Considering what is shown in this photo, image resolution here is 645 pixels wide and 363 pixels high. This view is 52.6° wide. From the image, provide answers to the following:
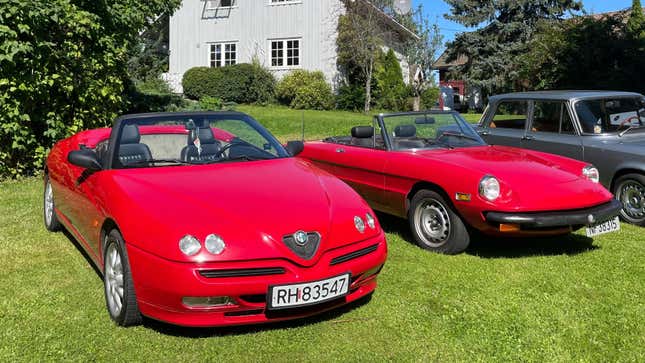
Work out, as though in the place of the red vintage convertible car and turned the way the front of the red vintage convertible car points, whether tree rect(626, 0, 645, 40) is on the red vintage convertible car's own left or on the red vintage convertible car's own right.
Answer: on the red vintage convertible car's own left

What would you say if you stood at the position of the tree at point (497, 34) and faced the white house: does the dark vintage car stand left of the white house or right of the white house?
left

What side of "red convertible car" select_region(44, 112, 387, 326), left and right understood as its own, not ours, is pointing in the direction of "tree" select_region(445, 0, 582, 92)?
left

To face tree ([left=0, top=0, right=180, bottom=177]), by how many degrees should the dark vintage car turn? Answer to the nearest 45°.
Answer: approximately 135° to its right

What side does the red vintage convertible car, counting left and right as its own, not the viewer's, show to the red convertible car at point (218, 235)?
right

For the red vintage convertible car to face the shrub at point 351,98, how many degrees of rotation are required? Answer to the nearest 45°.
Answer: approximately 135° to its left

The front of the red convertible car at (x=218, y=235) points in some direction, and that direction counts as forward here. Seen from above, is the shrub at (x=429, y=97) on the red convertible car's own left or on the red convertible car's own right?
on the red convertible car's own left

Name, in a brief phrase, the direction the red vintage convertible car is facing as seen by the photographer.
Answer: facing the viewer and to the right of the viewer

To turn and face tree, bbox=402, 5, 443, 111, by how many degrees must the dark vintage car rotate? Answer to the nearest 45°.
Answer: approximately 135° to its left

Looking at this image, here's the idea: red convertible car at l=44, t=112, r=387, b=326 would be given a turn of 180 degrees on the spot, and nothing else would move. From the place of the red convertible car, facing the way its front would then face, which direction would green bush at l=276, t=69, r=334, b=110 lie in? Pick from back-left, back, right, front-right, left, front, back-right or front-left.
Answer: front-right

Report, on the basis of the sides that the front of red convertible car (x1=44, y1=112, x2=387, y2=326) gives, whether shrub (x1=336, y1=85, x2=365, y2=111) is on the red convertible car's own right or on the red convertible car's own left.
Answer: on the red convertible car's own left
